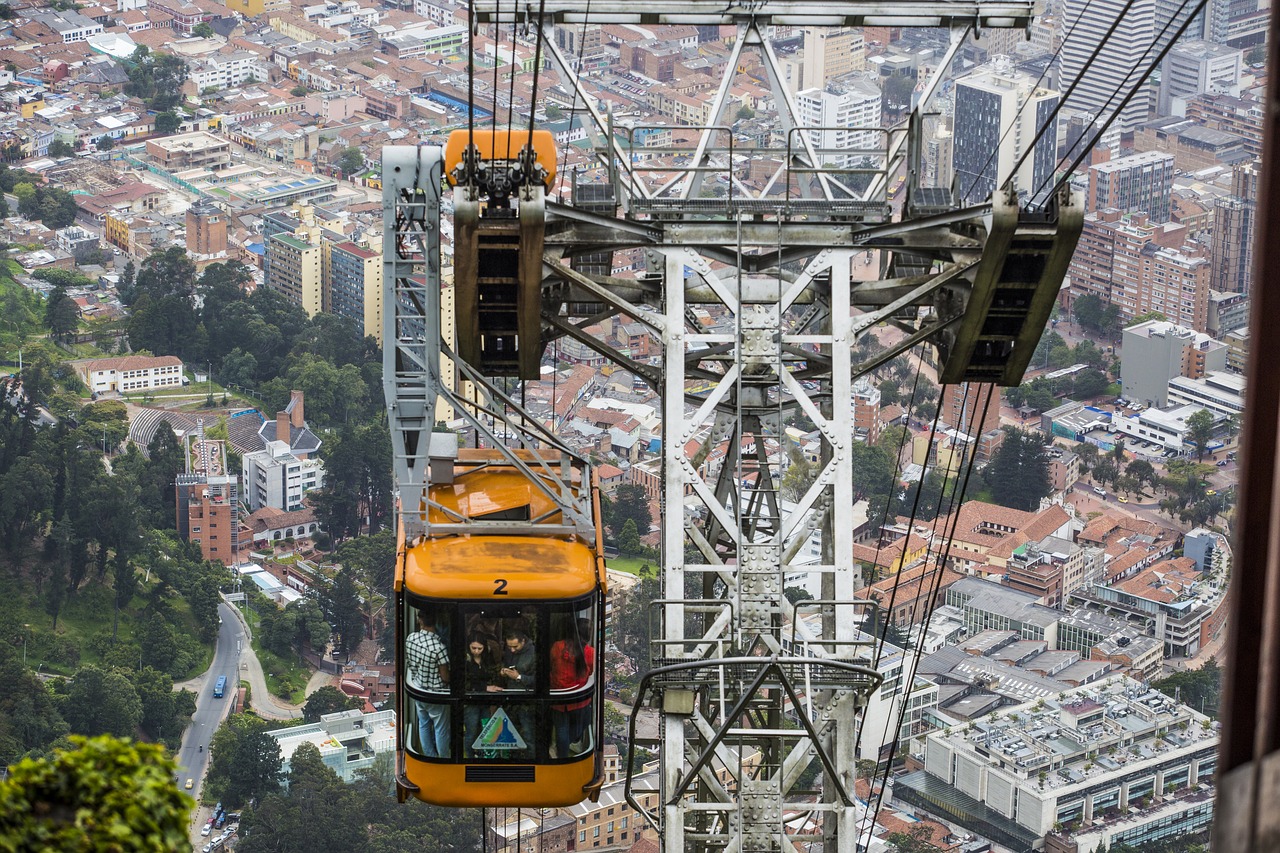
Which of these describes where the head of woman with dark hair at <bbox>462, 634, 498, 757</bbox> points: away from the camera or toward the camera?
toward the camera
